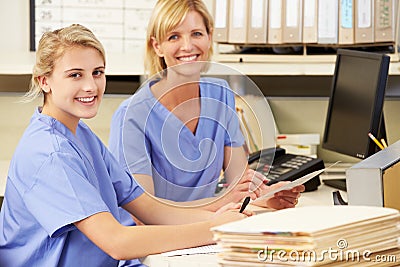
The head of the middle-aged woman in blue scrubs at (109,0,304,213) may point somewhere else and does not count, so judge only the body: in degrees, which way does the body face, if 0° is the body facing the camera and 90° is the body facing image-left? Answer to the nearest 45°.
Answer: approximately 315°
